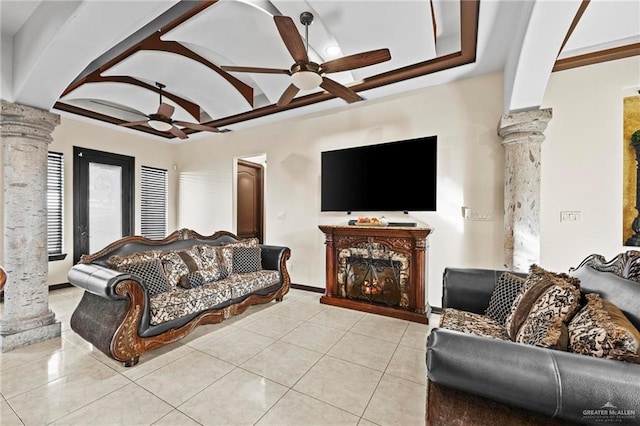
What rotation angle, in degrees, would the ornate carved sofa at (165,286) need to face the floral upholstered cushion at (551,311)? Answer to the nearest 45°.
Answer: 0° — it already faces it

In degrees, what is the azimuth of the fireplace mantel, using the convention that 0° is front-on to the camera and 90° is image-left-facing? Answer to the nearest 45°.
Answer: approximately 45°

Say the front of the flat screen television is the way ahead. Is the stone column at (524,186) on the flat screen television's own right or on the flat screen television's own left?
on the flat screen television's own left

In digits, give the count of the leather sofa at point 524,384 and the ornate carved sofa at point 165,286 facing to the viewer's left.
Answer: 1

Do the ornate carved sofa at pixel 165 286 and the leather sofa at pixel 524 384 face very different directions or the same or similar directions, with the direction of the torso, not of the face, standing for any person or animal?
very different directions

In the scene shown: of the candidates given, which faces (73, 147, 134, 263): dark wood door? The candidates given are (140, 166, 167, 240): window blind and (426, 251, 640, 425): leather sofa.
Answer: the leather sofa

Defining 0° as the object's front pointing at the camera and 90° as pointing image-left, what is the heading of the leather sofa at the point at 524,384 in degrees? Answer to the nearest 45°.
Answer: approximately 90°

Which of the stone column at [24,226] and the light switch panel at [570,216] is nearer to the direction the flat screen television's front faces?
the stone column

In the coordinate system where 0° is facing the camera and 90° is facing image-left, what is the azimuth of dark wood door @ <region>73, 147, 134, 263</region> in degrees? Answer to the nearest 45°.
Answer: approximately 315°

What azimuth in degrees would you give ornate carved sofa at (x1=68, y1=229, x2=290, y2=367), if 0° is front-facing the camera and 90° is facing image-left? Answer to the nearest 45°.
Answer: approximately 315°

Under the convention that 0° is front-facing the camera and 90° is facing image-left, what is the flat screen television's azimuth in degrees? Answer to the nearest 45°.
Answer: approximately 45°

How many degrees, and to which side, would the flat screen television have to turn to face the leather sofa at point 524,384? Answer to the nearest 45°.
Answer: approximately 45° to its left
